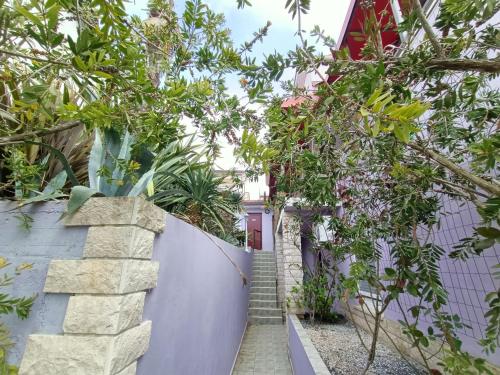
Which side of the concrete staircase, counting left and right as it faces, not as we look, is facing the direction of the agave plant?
front

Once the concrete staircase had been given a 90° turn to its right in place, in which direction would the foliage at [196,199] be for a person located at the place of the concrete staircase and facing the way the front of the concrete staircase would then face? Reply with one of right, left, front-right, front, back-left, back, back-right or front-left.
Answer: left

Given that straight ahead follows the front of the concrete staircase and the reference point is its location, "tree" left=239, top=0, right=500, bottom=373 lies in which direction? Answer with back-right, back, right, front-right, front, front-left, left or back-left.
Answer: front

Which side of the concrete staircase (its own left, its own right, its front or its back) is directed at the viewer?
front

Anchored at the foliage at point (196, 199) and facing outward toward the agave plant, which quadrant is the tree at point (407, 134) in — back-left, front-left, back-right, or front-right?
front-left
